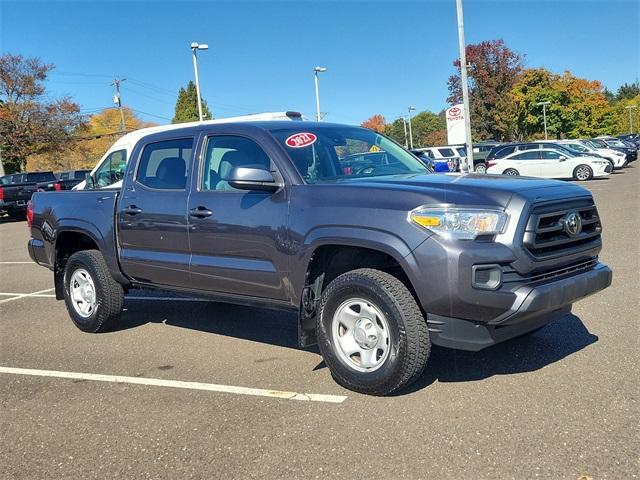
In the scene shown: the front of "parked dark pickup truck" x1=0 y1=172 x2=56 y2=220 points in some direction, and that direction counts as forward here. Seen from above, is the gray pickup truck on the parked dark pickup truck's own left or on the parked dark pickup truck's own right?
on the parked dark pickup truck's own right

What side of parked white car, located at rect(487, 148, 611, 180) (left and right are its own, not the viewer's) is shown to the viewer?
right

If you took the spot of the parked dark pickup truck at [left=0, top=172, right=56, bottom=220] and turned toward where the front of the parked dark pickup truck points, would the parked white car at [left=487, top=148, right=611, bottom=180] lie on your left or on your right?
on your right

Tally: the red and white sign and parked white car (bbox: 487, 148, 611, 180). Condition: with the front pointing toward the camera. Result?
1

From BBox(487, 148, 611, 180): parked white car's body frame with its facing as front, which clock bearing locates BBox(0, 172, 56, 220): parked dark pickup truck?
The parked dark pickup truck is roughly at 5 o'clock from the parked white car.

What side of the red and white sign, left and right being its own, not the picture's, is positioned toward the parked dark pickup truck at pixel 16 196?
front

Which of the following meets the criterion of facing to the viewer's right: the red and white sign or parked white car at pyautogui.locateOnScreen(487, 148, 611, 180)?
the parked white car

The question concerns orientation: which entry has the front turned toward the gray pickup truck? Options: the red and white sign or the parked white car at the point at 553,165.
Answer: the red and white sign

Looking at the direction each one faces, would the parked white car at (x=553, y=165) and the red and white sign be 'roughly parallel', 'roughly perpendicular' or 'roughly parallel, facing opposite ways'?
roughly perpendicular

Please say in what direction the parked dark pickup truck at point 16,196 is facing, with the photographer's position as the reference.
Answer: facing away from the viewer and to the right of the viewer

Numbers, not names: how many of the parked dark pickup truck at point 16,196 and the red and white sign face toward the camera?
1
